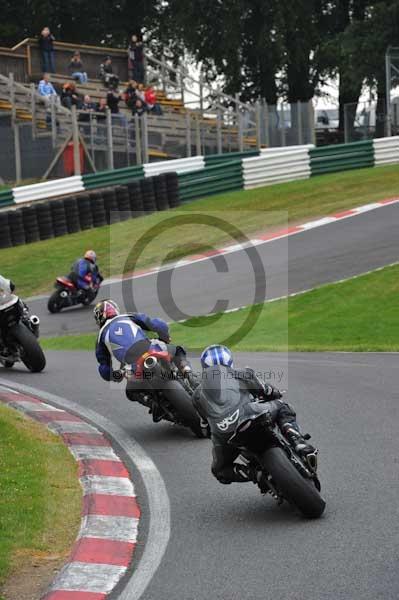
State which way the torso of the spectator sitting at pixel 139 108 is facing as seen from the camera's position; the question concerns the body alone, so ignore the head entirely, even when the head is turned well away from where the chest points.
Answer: toward the camera

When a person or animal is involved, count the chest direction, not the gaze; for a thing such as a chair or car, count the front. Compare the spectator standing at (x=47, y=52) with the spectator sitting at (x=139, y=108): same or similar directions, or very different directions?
same or similar directions

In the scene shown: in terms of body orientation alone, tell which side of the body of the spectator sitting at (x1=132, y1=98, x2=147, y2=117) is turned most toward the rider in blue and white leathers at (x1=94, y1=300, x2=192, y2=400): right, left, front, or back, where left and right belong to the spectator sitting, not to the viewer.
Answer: front

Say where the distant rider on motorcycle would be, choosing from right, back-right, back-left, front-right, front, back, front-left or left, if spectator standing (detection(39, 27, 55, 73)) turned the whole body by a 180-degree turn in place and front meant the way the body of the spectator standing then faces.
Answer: back

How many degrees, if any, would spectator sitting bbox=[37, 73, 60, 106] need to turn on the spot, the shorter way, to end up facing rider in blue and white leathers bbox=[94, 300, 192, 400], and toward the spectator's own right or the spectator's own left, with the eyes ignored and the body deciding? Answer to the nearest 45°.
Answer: approximately 45° to the spectator's own right

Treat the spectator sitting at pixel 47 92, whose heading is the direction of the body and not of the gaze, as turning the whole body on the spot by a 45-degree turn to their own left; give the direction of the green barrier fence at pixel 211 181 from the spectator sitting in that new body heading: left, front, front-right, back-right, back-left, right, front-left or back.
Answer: front-right

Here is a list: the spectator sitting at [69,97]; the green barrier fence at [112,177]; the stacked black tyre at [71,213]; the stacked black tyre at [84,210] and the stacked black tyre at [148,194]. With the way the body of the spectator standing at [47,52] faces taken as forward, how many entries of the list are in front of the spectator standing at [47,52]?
5

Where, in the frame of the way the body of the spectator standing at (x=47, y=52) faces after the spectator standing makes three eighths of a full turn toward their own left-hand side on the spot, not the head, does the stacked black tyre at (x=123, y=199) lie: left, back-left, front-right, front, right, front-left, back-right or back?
back-right

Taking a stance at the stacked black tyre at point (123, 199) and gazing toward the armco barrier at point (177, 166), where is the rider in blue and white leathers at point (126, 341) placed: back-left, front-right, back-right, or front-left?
back-right

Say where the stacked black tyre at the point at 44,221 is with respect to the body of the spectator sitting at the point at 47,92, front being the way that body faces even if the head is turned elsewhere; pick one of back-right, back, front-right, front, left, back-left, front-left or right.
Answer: front-right

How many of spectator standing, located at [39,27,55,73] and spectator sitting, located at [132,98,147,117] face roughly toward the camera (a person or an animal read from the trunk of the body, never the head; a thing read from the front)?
2

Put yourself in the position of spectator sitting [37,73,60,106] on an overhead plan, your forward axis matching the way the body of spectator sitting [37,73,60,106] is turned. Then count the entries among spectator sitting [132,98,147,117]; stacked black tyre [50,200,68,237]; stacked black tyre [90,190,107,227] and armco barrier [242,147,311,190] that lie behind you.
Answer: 0

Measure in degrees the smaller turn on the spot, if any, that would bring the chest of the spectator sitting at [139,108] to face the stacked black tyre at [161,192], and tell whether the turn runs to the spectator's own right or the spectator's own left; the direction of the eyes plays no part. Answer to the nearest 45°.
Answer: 0° — they already face it

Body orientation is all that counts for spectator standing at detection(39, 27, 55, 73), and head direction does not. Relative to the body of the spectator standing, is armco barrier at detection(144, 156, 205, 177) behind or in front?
in front

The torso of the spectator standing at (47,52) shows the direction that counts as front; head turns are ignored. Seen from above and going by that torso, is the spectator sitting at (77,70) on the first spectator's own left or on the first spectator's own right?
on the first spectator's own left

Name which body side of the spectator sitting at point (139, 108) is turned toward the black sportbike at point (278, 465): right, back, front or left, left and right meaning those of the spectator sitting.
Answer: front

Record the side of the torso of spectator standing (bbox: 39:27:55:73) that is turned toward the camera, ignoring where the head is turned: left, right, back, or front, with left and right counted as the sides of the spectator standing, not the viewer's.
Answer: front

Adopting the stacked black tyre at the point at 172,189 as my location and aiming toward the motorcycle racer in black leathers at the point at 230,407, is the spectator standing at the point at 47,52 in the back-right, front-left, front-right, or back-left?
back-right

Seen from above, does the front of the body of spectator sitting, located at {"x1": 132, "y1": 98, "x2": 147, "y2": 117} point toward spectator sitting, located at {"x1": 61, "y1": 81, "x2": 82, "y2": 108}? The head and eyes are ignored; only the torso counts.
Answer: no
